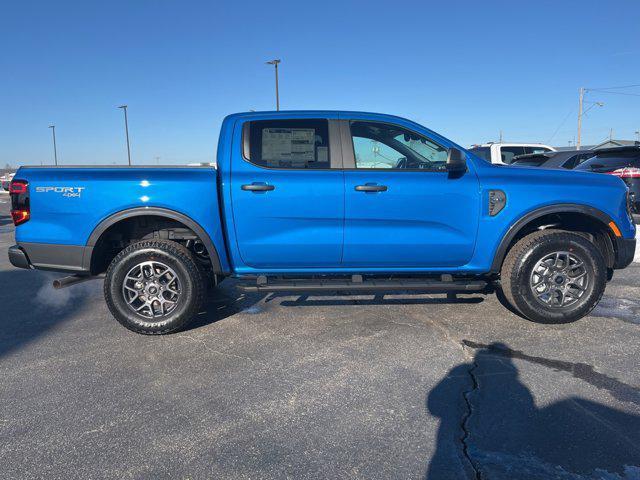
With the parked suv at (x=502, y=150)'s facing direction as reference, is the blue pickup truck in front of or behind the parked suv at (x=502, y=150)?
behind

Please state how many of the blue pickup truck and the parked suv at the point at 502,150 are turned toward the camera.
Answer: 0

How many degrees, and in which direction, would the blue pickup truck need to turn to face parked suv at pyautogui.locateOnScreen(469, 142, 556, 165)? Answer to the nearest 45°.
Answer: approximately 45° to its left

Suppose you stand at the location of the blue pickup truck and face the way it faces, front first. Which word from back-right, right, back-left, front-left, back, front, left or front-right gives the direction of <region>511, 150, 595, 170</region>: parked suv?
front-left

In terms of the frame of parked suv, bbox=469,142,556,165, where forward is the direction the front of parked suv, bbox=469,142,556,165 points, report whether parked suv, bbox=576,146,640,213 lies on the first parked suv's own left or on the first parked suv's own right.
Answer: on the first parked suv's own right

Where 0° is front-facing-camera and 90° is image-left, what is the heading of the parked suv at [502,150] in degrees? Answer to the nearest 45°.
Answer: approximately 225°

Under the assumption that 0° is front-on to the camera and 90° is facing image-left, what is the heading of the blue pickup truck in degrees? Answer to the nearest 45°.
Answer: approximately 270°

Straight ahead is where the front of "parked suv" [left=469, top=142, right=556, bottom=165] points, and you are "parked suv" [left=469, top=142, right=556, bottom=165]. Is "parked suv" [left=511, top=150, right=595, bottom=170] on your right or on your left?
on your right
